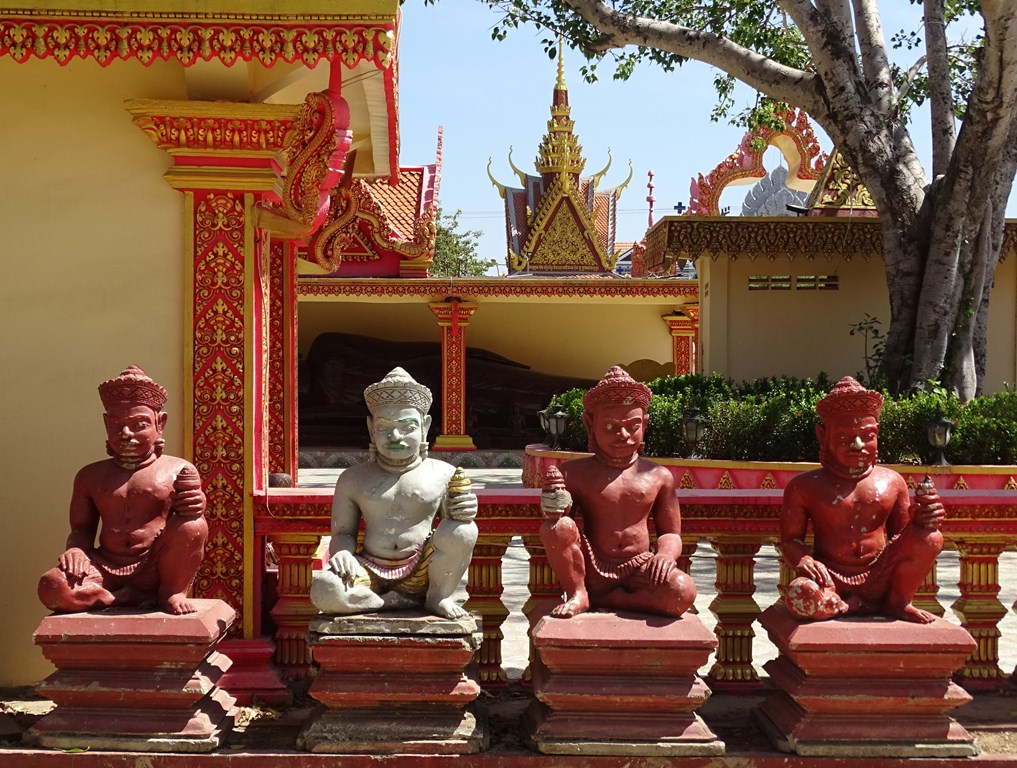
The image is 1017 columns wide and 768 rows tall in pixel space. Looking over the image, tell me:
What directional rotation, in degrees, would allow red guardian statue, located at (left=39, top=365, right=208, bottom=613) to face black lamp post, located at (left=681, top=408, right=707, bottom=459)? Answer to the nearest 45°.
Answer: approximately 135° to its left

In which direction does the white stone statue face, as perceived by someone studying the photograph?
facing the viewer

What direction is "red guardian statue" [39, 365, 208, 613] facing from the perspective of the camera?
toward the camera

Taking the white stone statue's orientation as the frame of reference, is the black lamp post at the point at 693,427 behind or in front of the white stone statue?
behind

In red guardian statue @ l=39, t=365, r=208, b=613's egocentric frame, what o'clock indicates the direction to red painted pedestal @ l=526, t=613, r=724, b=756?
The red painted pedestal is roughly at 10 o'clock from the red guardian statue.

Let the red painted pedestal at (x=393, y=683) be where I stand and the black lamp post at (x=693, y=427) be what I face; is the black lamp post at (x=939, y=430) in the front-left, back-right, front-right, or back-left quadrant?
front-right

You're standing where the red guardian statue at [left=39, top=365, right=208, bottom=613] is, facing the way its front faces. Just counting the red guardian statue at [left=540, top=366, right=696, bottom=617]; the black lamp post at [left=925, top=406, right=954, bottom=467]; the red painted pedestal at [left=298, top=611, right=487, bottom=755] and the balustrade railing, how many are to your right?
0

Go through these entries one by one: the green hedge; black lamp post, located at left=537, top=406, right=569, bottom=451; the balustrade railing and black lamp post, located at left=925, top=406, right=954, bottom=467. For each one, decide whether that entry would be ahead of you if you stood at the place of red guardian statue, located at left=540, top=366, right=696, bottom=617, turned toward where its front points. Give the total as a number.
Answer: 0

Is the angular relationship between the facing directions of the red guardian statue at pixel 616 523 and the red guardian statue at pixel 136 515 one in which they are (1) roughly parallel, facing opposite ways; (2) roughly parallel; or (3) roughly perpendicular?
roughly parallel

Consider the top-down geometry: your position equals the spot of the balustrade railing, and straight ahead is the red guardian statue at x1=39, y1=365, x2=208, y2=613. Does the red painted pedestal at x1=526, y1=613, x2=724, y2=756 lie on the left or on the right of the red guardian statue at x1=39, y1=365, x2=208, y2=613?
left

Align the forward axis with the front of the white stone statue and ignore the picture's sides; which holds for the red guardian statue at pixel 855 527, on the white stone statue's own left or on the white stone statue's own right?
on the white stone statue's own left

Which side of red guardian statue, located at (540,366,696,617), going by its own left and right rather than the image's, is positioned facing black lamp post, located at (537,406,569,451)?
back

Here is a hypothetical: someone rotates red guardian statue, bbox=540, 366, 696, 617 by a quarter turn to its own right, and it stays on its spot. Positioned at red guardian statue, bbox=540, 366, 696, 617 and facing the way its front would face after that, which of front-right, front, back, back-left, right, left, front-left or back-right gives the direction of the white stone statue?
front

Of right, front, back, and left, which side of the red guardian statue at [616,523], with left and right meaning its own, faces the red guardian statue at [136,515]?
right

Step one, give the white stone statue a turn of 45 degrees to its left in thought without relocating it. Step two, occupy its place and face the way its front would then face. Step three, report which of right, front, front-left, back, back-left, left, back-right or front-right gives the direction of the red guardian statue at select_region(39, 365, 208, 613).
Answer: back-right

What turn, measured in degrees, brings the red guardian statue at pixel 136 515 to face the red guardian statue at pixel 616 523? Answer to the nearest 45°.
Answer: approximately 90° to its left

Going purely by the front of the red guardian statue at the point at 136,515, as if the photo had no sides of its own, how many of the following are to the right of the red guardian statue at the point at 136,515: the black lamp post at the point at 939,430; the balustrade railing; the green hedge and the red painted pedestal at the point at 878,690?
0

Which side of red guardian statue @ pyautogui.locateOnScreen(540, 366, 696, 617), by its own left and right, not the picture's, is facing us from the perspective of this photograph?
front
